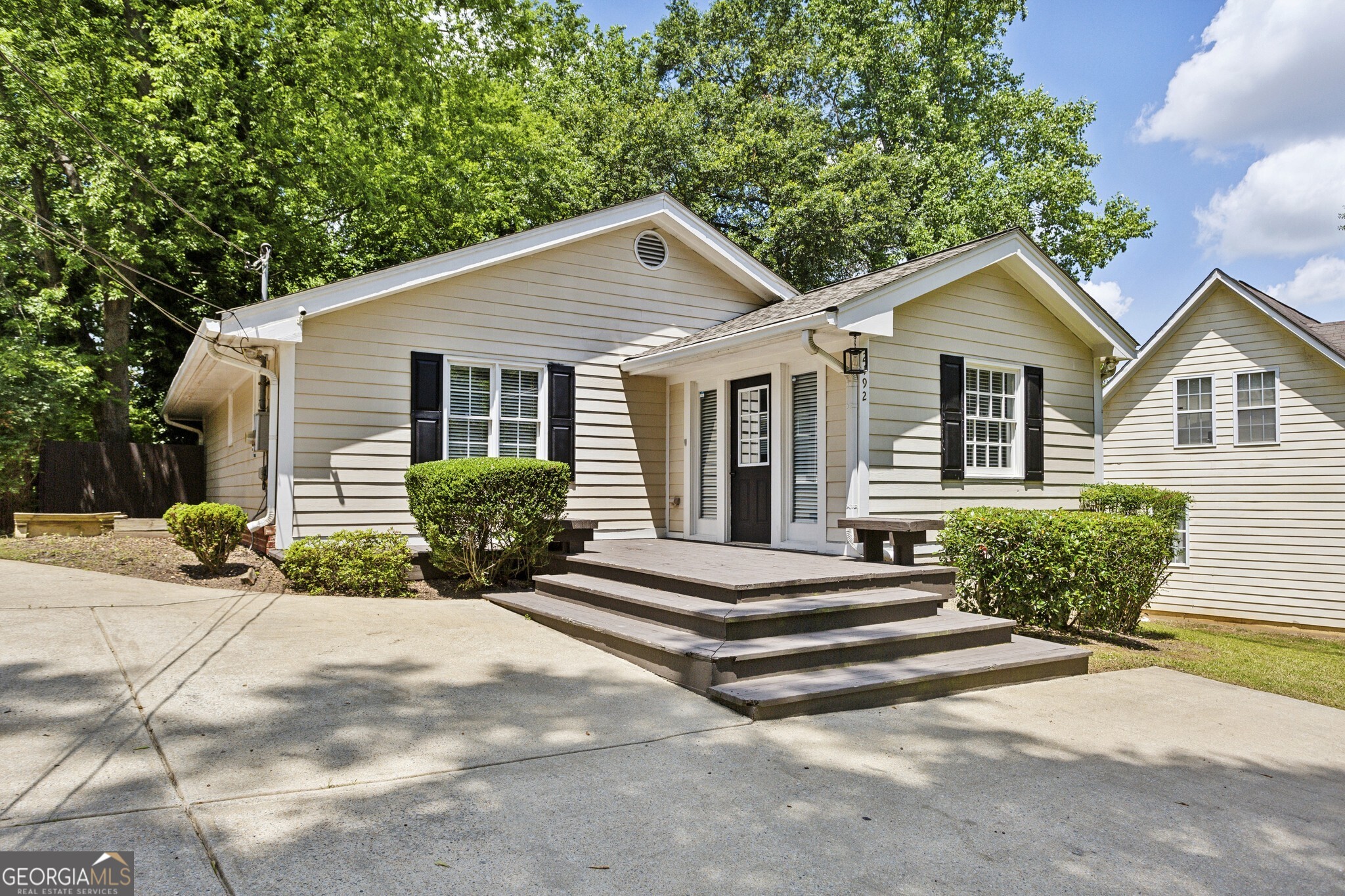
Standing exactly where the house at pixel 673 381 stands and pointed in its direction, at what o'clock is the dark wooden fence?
The dark wooden fence is roughly at 4 o'clock from the house.

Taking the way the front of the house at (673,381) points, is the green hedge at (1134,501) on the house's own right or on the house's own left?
on the house's own left

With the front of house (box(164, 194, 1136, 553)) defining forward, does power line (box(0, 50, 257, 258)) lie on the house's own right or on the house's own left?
on the house's own right

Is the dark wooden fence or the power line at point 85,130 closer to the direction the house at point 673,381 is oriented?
the power line

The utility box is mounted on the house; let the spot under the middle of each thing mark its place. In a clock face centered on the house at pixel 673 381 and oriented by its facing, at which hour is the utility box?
The utility box is roughly at 3 o'clock from the house.

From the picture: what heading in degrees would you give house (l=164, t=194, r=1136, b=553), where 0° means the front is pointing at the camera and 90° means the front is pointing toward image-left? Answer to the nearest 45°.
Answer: approximately 0°

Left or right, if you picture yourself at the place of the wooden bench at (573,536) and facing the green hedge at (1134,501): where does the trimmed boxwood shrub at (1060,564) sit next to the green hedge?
right

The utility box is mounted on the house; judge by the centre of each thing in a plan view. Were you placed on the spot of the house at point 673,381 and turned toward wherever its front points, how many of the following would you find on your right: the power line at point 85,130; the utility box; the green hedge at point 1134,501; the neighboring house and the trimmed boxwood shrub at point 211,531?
3

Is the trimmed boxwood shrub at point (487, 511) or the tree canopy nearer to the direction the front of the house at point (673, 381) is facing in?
the trimmed boxwood shrub

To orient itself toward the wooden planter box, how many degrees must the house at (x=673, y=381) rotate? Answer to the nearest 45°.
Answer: approximately 90° to its right

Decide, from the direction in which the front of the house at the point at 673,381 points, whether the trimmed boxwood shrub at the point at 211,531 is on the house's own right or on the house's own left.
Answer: on the house's own right

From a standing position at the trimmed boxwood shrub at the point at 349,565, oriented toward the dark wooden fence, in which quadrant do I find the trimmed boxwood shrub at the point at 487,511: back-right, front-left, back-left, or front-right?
back-right

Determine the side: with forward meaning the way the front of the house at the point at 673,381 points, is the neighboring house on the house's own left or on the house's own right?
on the house's own left
